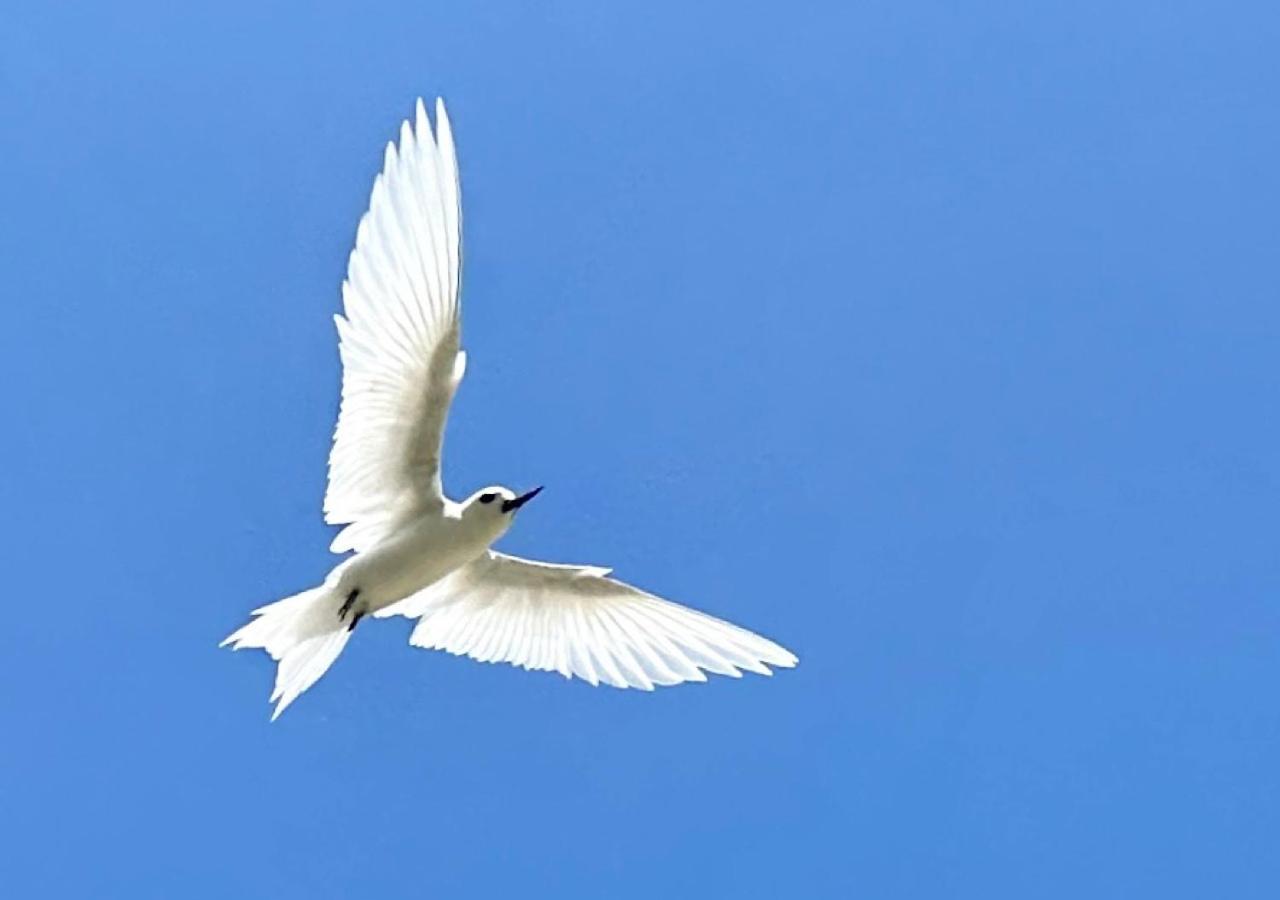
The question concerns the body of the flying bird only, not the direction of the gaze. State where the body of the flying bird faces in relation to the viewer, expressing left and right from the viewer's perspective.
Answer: facing to the right of the viewer
